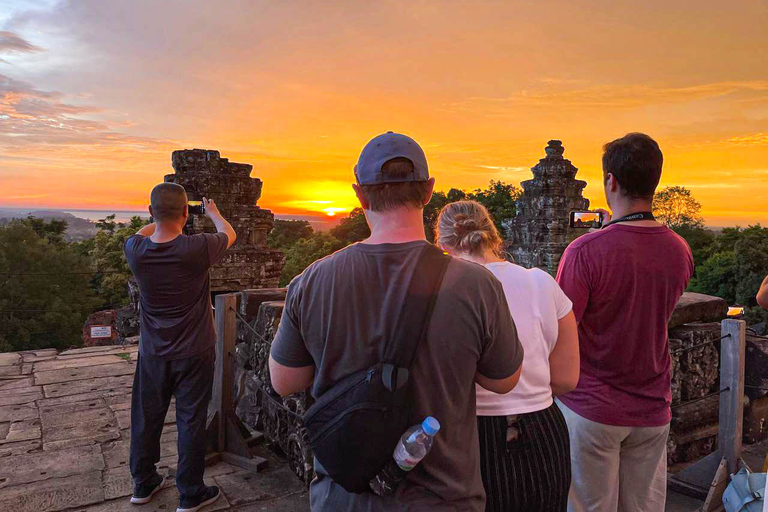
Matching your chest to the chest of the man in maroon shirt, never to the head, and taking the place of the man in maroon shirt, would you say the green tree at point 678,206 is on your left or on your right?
on your right

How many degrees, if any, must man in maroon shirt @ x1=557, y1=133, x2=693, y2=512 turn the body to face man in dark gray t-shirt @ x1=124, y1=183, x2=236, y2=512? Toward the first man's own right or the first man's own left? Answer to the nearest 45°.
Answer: approximately 45° to the first man's own left

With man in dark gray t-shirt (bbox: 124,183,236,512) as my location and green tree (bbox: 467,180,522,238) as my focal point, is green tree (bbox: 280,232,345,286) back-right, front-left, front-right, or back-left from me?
front-left

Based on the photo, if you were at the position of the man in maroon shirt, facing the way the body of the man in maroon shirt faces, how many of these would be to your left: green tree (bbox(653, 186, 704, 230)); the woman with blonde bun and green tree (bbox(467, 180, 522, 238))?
1

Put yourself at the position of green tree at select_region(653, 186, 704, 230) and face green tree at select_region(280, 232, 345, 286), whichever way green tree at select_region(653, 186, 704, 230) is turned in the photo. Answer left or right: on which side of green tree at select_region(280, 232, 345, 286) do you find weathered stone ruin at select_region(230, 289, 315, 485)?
left

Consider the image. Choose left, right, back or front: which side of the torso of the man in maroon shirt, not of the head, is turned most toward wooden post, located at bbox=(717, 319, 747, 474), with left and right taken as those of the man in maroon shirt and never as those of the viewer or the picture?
right

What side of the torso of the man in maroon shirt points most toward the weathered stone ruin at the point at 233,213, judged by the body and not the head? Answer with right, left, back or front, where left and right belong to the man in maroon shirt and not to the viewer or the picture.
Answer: front

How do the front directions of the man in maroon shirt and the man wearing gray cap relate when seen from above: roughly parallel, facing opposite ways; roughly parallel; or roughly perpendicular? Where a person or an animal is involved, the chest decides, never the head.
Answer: roughly parallel

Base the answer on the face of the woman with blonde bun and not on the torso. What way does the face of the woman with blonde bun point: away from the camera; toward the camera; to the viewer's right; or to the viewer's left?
away from the camera

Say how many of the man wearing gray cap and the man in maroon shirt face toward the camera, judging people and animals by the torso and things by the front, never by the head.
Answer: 0

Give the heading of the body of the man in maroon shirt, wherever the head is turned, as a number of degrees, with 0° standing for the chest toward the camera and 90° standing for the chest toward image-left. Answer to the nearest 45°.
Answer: approximately 135°

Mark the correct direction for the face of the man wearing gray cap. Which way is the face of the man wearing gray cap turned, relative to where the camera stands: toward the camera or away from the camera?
away from the camera

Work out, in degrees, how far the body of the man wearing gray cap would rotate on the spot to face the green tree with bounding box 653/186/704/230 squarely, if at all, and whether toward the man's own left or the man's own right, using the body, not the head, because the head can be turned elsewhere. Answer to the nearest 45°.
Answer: approximately 45° to the man's own right

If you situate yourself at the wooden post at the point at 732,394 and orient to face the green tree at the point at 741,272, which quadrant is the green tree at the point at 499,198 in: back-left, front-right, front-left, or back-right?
front-left

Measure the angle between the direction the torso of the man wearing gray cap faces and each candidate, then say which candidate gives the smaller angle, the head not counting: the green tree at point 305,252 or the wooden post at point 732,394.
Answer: the green tree

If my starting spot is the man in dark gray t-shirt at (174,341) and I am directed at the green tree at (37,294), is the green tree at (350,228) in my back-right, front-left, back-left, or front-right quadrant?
front-right

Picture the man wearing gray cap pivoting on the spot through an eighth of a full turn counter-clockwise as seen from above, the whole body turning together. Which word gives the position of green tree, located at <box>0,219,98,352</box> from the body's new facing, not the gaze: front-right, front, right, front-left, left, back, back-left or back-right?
front

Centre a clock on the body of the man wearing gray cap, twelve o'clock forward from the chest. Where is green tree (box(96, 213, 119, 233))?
The green tree is roughly at 11 o'clock from the man wearing gray cap.

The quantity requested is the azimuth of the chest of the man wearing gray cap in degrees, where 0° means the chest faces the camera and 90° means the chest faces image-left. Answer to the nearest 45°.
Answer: approximately 180°
